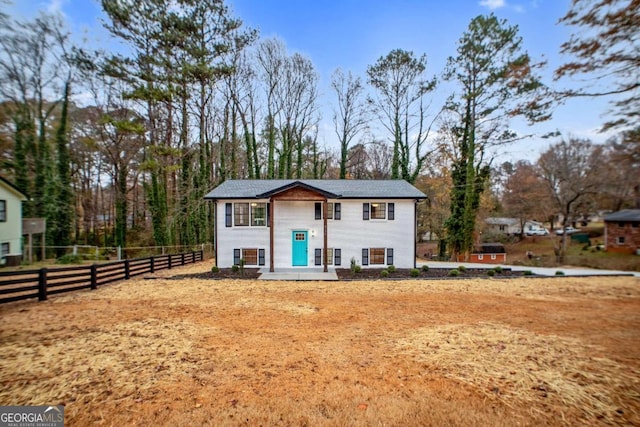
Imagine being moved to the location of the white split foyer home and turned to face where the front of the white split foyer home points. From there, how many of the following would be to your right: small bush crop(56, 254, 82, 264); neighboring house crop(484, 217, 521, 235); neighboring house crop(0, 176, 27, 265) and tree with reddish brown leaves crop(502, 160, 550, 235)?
2

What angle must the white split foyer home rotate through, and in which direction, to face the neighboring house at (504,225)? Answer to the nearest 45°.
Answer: approximately 135° to its left

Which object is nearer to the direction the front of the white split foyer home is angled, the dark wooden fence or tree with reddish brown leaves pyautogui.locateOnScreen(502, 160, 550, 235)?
the dark wooden fence

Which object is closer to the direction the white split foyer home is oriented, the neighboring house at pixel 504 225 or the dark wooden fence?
the dark wooden fence

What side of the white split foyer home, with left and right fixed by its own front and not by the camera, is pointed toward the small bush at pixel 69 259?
right

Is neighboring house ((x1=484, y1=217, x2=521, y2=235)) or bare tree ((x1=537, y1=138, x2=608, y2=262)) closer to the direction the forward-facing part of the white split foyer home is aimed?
the bare tree

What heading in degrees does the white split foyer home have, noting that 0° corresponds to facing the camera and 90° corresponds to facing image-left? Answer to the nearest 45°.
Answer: approximately 0°

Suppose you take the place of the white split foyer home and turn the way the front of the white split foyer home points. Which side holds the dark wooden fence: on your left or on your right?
on your right

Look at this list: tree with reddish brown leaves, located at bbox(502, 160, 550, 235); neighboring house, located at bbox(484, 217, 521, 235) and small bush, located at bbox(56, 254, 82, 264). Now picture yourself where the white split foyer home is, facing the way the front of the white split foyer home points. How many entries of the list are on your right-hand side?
1

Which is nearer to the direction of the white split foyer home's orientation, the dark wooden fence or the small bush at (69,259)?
the dark wooden fence

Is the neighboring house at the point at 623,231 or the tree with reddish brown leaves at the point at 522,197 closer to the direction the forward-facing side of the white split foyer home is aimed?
the neighboring house

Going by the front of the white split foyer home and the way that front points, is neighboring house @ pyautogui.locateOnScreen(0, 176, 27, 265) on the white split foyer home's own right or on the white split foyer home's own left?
on the white split foyer home's own right
